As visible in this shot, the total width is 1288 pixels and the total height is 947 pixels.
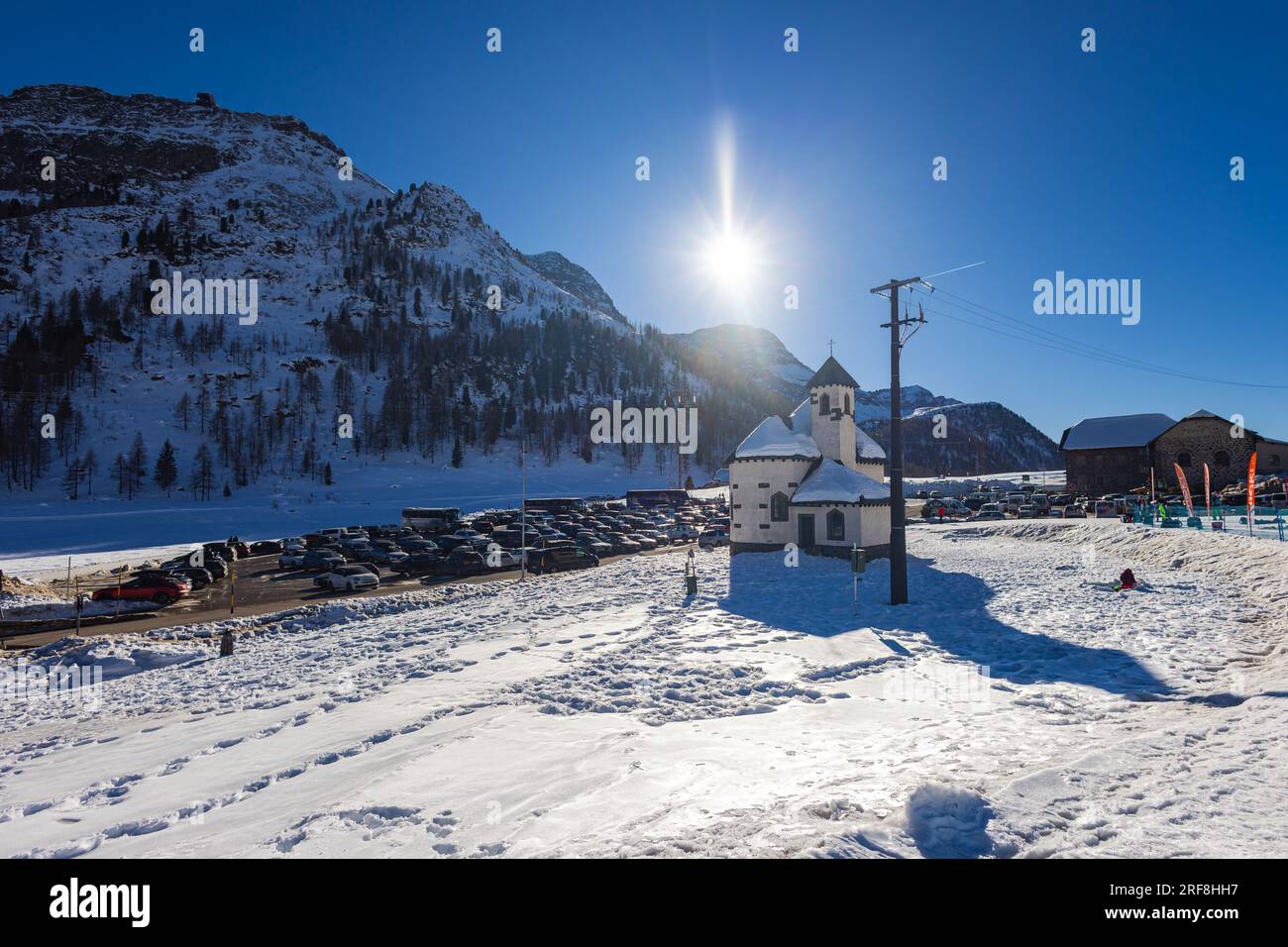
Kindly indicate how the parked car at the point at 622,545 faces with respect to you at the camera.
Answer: facing the viewer and to the right of the viewer

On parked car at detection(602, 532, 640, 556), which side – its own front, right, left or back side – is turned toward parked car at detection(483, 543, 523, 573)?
right

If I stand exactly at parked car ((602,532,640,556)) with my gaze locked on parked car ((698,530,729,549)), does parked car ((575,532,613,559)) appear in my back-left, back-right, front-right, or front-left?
back-right

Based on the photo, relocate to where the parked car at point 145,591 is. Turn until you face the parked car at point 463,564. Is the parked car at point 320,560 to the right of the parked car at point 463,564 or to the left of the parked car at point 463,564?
left

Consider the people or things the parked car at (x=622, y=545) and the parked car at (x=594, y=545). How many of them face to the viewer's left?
0

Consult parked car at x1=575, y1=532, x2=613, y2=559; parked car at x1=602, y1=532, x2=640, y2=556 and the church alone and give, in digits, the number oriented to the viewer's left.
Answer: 0

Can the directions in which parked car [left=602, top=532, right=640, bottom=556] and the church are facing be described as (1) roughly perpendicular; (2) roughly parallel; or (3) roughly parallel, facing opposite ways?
roughly perpendicular

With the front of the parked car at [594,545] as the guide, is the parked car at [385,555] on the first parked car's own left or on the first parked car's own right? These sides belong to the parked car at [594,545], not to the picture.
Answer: on the first parked car's own right
